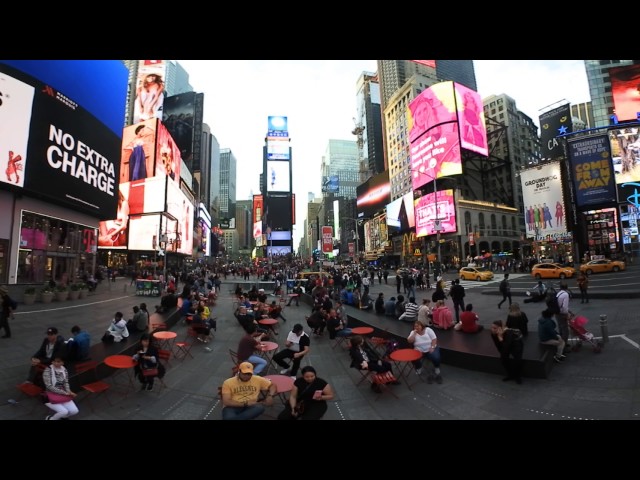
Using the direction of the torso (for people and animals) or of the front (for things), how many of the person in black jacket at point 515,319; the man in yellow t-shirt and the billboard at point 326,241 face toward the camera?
2

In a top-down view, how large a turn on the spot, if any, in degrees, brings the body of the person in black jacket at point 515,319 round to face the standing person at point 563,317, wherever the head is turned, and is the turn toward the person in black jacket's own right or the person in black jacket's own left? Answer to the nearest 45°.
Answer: approximately 45° to the person in black jacket's own right

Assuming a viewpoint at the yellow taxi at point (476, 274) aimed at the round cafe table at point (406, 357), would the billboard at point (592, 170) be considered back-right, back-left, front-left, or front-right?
back-left

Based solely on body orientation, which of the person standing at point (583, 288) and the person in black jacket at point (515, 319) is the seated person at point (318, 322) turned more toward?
the person in black jacket

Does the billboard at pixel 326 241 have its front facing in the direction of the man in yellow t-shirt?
yes

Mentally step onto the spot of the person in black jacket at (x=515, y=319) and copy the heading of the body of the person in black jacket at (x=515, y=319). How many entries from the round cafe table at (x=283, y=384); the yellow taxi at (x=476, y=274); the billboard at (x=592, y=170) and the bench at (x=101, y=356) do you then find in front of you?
2

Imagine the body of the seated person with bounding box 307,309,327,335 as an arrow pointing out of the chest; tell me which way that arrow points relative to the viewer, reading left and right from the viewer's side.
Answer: facing the viewer and to the right of the viewer

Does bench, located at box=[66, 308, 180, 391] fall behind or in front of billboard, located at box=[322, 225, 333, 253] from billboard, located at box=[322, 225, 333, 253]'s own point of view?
in front

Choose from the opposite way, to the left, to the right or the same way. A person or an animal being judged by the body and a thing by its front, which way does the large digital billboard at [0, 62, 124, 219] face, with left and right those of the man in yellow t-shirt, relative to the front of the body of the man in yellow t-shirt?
to the left

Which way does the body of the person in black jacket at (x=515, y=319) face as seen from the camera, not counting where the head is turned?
away from the camera

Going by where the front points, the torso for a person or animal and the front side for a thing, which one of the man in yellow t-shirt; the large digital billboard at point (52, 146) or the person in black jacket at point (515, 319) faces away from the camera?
the person in black jacket
